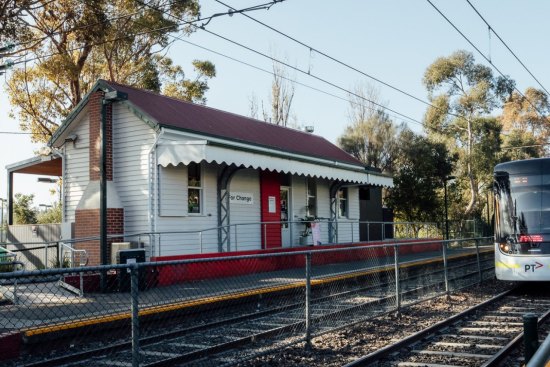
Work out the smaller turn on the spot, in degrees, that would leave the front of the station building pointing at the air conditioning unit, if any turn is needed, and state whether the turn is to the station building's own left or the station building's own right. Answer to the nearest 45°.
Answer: approximately 90° to the station building's own right

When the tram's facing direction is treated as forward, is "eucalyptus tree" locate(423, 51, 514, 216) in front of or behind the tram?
behind

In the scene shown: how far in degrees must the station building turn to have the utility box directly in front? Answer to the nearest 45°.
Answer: approximately 45° to its right

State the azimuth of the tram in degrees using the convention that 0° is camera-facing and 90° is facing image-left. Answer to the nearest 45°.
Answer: approximately 0°

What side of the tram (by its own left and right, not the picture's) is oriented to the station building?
right

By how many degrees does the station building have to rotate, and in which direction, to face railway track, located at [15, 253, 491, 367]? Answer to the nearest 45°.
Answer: approximately 45° to its right

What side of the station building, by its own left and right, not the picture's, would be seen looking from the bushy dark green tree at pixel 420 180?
left

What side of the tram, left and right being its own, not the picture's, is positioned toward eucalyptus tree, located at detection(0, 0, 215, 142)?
right

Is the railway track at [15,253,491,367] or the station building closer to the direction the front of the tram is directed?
the railway track

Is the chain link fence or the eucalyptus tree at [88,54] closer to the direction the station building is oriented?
the chain link fence

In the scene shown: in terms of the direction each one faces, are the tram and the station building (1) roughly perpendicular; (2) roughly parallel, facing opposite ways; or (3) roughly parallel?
roughly perpendicular

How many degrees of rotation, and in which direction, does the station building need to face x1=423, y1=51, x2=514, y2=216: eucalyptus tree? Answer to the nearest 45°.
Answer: approximately 90° to its left

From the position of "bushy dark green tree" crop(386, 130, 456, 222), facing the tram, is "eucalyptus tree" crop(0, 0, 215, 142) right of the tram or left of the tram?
right
